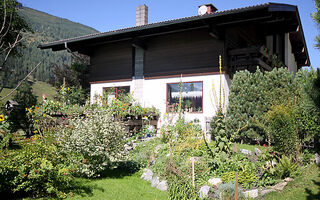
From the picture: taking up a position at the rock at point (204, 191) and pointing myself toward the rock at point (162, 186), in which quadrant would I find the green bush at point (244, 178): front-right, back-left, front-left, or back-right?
back-right
